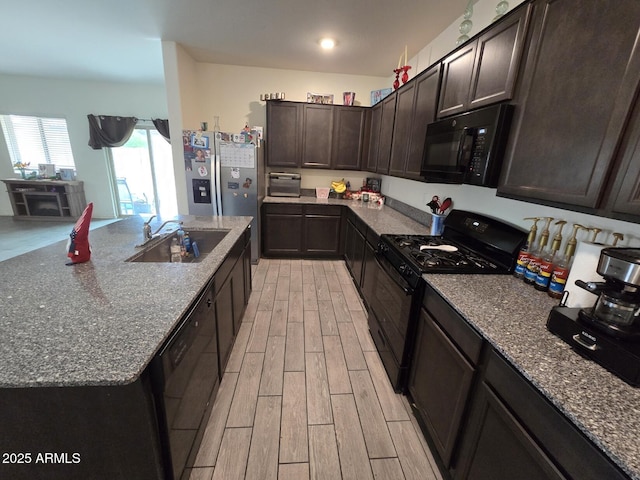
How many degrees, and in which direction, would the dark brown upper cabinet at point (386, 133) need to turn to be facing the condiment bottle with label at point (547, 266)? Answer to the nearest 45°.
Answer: approximately 135° to its left

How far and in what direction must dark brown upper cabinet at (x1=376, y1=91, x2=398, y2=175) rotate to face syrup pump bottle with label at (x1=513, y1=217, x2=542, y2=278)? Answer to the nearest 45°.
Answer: approximately 135° to its left

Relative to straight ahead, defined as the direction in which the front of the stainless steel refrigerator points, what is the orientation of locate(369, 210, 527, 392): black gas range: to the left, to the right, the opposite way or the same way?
to the right

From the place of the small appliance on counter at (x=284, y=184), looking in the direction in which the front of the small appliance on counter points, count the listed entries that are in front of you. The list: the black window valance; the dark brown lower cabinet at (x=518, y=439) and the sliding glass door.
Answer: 1

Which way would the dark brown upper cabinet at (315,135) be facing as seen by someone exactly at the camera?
facing the viewer

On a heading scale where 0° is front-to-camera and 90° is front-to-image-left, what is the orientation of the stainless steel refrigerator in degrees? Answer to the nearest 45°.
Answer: approximately 0°

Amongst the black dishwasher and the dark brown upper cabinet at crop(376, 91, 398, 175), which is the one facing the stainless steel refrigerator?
the dark brown upper cabinet

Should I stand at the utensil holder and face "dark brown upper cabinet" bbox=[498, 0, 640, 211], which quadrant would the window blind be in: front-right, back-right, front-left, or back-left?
back-right

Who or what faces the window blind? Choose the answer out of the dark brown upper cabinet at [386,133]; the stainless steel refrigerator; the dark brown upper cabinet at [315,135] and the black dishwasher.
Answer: the dark brown upper cabinet at [386,133]

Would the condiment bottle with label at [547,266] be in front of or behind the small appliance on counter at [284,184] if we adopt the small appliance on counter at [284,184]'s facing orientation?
in front

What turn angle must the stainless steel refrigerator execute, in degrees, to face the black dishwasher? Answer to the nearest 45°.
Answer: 0° — it already faces it

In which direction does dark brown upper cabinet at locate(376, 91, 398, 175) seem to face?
to the viewer's left

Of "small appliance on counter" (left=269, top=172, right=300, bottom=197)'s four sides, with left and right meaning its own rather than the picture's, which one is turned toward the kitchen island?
front

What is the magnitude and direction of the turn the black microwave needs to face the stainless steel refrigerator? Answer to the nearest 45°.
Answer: approximately 45° to its right

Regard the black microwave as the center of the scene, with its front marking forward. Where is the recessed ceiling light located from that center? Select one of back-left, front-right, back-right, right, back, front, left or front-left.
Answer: right

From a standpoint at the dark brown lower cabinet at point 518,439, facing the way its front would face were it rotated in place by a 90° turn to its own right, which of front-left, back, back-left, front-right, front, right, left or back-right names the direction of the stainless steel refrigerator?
front-left
